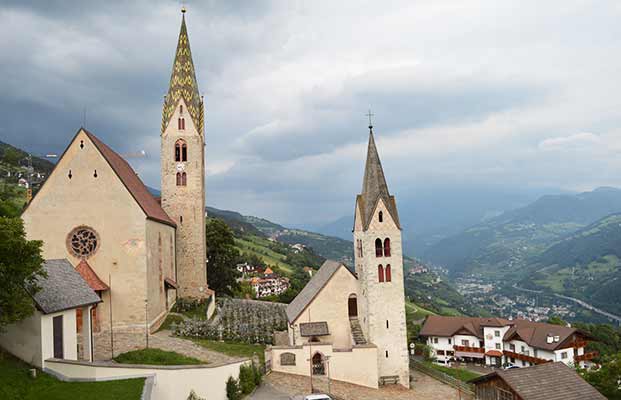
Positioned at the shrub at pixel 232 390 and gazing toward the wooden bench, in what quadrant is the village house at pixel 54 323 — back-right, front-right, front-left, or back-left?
back-left

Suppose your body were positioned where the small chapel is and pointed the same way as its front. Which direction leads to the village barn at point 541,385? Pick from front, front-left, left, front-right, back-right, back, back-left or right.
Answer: front-left

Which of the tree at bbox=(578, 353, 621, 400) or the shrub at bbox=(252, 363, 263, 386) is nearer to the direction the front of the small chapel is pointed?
the shrub

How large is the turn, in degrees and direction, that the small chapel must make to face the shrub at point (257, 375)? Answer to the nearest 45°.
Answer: approximately 45° to its right

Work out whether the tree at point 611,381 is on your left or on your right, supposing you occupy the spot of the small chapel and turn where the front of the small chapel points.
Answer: on your left

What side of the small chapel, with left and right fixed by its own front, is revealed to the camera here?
front

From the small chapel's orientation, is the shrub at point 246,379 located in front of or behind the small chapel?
in front

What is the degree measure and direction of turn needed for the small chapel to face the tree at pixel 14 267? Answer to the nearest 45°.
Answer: approximately 45° to its right
